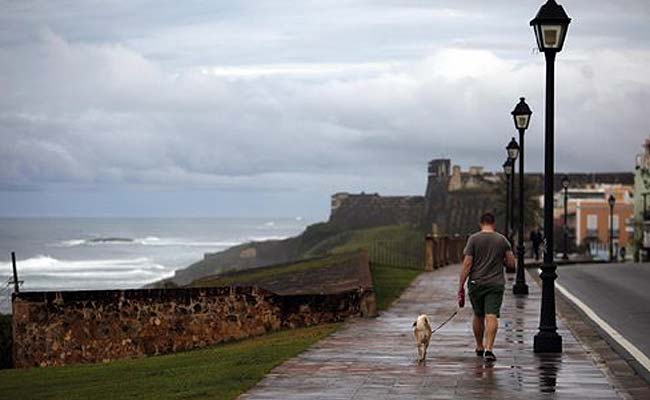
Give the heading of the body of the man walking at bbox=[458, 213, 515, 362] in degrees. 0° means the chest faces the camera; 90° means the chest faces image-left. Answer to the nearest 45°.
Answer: approximately 180°

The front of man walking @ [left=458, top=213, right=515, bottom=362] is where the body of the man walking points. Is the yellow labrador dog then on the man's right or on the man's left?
on the man's left

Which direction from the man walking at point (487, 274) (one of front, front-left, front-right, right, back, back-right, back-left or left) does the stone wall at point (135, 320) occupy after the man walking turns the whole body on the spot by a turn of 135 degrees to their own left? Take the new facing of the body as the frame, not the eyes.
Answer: right

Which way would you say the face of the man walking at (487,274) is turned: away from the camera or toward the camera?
away from the camera
